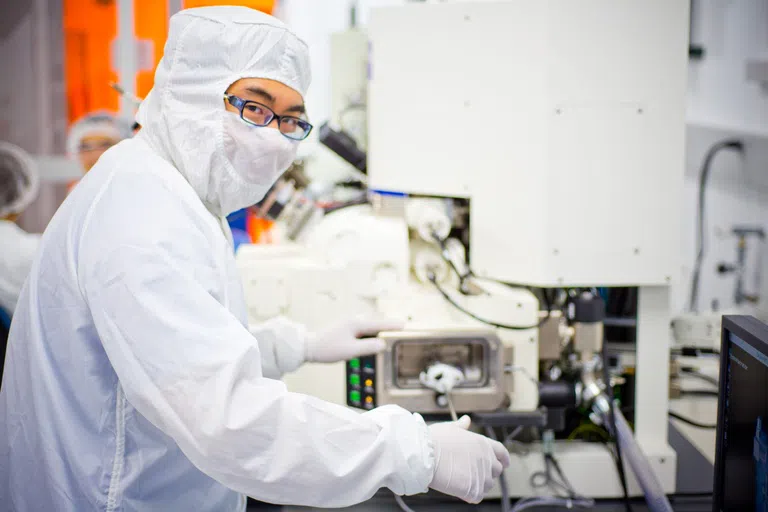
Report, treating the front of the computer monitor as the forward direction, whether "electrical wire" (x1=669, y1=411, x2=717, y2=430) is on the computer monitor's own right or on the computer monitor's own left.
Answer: on the computer monitor's own right

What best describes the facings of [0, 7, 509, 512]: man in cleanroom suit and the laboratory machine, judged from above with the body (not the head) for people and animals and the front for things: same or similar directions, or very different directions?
very different directions

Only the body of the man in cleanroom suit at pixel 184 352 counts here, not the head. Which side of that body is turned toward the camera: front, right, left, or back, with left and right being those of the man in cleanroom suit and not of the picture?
right

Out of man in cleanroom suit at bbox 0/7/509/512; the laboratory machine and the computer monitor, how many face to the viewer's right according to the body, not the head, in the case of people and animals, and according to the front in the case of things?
1

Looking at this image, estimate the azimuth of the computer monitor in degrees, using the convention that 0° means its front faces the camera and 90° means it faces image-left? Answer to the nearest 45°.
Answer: approximately 45°

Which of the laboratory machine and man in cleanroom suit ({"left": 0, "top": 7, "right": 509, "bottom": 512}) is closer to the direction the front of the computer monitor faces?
the man in cleanroom suit

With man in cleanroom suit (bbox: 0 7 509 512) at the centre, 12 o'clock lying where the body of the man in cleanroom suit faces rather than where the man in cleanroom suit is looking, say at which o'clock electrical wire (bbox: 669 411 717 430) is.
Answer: The electrical wire is roughly at 11 o'clock from the man in cleanroom suit.

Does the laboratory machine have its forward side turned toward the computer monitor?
no

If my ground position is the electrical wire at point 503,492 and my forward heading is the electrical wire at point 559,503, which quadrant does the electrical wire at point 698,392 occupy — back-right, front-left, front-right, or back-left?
front-left
